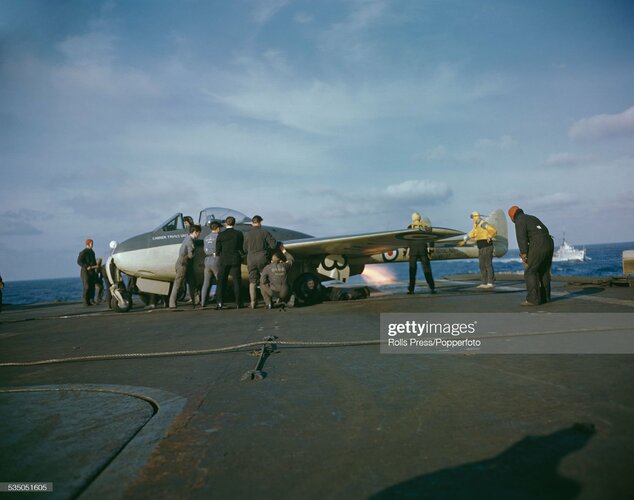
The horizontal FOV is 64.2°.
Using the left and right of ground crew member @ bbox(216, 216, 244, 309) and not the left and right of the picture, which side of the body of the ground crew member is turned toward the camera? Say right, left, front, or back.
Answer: back

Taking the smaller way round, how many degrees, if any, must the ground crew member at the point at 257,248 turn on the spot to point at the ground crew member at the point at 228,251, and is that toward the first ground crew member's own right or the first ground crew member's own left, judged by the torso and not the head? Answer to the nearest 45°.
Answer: approximately 90° to the first ground crew member's own left

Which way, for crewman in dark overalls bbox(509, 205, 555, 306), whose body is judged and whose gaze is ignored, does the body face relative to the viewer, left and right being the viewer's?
facing to the left of the viewer

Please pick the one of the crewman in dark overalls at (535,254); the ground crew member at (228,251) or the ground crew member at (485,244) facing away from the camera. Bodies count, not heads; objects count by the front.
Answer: the ground crew member at (228,251)

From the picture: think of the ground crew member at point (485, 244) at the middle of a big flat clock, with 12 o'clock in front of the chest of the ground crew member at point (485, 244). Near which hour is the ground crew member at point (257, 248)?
the ground crew member at point (257, 248) is roughly at 12 o'clock from the ground crew member at point (485, 244).

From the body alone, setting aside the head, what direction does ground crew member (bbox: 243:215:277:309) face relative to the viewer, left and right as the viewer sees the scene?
facing away from the viewer
